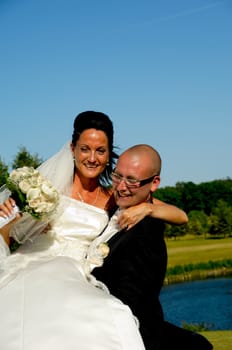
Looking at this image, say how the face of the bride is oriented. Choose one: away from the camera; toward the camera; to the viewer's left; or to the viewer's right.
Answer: toward the camera

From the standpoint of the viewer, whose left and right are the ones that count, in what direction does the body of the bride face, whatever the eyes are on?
facing the viewer

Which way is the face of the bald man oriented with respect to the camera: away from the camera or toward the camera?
toward the camera

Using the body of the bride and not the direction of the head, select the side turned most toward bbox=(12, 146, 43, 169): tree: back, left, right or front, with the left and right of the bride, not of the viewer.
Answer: back
